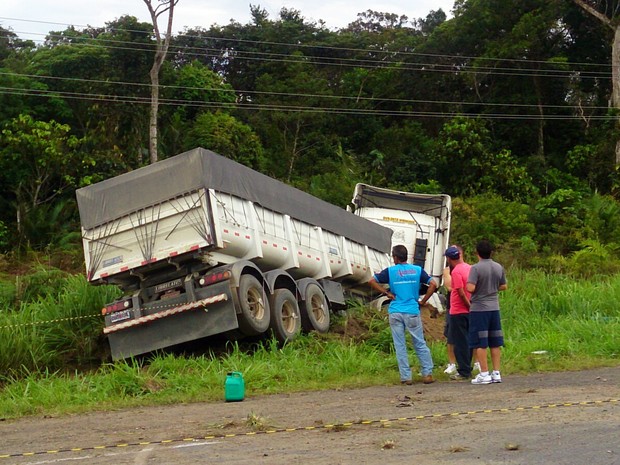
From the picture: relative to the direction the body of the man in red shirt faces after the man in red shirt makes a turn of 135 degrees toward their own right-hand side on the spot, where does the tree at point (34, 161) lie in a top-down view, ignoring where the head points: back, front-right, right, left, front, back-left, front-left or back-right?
left

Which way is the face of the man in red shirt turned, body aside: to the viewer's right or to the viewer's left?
to the viewer's left

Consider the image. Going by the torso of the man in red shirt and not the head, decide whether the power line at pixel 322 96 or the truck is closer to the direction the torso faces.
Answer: the truck

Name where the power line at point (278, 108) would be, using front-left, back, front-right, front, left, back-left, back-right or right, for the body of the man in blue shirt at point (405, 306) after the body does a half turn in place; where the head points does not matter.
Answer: back

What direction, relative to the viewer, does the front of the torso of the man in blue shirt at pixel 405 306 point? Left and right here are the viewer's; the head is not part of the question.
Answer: facing away from the viewer

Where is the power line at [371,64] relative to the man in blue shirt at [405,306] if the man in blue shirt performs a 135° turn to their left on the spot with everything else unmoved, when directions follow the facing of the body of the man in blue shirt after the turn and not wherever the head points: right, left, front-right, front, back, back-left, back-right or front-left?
back-right

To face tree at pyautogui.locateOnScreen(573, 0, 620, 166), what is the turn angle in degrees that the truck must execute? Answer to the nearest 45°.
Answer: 0° — it already faces it

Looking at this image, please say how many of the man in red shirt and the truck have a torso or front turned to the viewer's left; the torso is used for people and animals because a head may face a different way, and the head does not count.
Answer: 1

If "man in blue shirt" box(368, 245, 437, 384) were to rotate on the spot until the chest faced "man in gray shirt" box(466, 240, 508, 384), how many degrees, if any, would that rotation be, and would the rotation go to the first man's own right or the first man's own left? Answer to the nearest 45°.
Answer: approximately 90° to the first man's own right

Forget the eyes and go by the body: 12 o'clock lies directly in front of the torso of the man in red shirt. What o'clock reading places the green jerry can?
The green jerry can is roughly at 11 o'clock from the man in red shirt.

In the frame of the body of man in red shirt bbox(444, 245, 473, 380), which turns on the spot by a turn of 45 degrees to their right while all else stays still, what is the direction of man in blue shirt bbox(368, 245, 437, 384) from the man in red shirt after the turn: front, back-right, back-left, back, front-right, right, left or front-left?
left

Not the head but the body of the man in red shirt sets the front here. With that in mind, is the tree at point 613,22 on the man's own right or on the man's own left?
on the man's own right

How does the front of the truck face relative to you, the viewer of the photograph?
facing away from the viewer and to the right of the viewer

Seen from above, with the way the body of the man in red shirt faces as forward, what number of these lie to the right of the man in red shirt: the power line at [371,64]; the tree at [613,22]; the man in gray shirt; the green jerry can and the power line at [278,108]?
3

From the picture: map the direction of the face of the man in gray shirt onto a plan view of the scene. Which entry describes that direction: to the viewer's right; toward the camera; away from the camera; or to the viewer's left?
away from the camera

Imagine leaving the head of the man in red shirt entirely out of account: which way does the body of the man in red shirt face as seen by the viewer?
to the viewer's left
